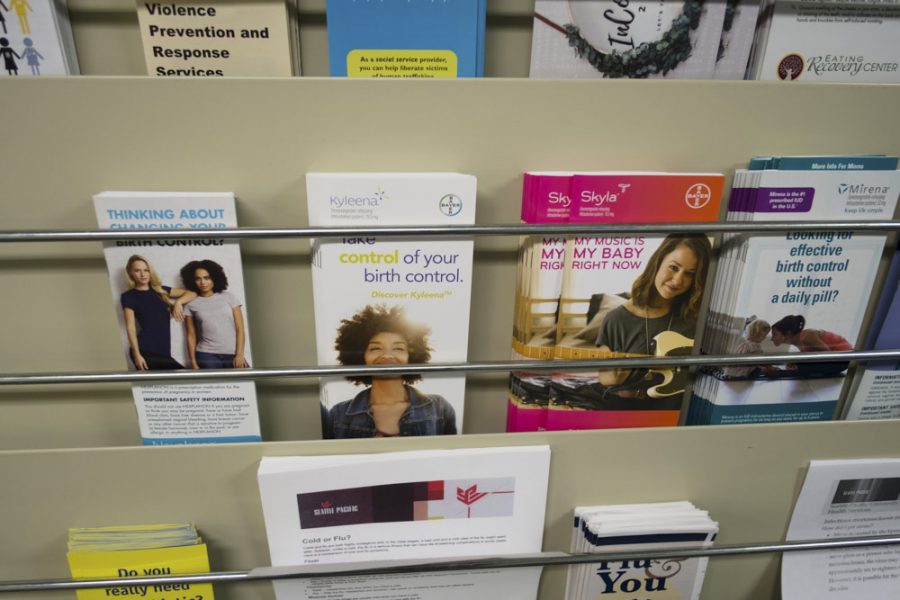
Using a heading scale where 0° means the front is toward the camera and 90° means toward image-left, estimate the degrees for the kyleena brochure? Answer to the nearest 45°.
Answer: approximately 0°

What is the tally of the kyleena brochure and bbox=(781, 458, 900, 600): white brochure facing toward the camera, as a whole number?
2

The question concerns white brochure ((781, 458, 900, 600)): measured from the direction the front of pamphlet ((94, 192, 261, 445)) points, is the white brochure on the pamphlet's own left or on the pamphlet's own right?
on the pamphlet's own left

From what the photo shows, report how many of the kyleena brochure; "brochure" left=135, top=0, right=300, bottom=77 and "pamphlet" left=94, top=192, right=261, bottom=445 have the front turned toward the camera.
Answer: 3
